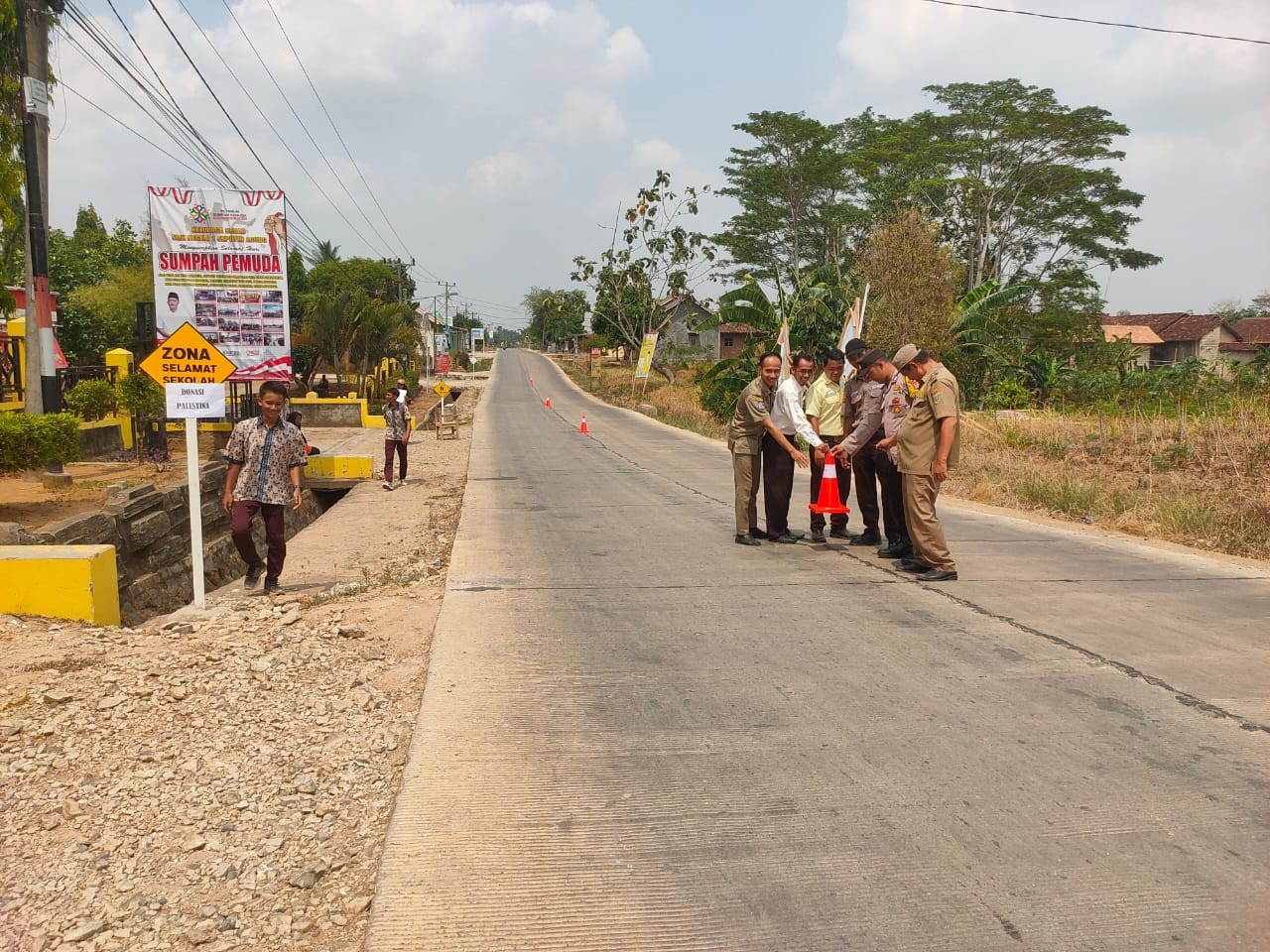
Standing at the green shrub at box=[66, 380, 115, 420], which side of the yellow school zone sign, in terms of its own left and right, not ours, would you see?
back

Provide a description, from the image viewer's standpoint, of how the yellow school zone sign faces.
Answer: facing the viewer

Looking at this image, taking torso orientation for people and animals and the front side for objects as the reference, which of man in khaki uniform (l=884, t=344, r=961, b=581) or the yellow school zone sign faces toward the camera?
the yellow school zone sign

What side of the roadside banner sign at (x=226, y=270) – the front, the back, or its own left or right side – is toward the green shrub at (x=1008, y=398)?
left

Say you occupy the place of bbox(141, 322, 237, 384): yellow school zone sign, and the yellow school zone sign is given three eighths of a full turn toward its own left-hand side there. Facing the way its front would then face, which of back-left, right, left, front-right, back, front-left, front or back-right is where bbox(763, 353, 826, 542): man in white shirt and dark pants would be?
front-right

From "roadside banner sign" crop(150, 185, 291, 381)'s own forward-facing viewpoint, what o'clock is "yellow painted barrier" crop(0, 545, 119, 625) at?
The yellow painted barrier is roughly at 12 o'clock from the roadside banner sign.

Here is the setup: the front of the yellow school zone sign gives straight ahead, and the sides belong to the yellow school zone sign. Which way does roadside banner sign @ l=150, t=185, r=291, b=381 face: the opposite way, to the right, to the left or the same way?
the same way

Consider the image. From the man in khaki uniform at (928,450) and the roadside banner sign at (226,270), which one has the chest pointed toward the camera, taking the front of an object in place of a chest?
the roadside banner sign

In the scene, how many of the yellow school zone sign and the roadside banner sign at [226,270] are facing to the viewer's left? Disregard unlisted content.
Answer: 0

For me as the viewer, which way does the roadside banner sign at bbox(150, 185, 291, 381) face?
facing the viewer

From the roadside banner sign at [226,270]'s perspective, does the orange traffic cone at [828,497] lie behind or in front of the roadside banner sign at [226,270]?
in front

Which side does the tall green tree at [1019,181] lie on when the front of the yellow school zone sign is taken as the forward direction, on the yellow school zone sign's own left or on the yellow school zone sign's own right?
on the yellow school zone sign's own left

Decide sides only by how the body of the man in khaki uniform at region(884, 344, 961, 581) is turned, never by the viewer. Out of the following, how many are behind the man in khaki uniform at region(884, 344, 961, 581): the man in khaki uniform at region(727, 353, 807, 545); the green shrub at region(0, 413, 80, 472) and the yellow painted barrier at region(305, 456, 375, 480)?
0

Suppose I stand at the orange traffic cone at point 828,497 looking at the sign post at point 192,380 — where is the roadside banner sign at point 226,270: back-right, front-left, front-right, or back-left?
front-right

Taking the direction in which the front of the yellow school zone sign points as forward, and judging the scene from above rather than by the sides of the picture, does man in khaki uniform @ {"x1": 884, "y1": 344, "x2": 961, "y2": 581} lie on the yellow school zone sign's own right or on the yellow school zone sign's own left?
on the yellow school zone sign's own left

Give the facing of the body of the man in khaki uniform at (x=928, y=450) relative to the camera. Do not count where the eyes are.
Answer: to the viewer's left

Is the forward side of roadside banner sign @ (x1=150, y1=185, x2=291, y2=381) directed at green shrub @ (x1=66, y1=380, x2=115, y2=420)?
no
